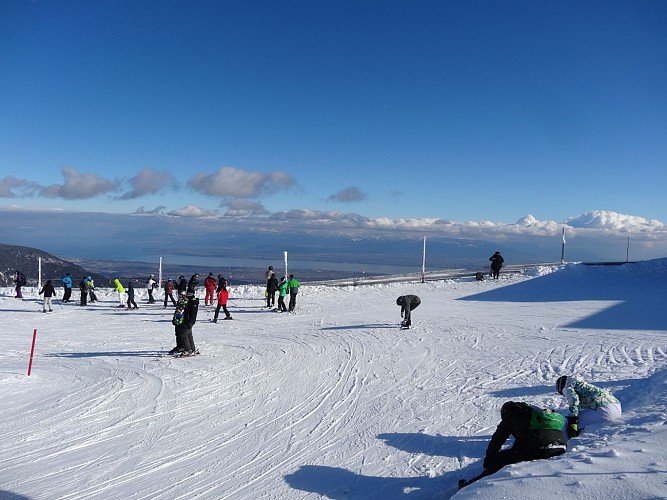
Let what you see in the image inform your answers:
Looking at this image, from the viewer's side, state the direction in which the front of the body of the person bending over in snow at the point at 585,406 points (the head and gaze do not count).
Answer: to the viewer's left

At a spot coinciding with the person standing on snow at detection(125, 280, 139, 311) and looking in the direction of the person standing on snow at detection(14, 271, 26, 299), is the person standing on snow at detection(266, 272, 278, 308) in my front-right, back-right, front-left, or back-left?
back-right

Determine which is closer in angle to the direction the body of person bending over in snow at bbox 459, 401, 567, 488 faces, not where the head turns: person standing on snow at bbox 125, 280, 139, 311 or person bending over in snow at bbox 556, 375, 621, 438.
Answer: the person standing on snow

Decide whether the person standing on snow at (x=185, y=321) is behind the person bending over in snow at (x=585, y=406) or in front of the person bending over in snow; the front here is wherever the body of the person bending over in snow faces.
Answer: in front
